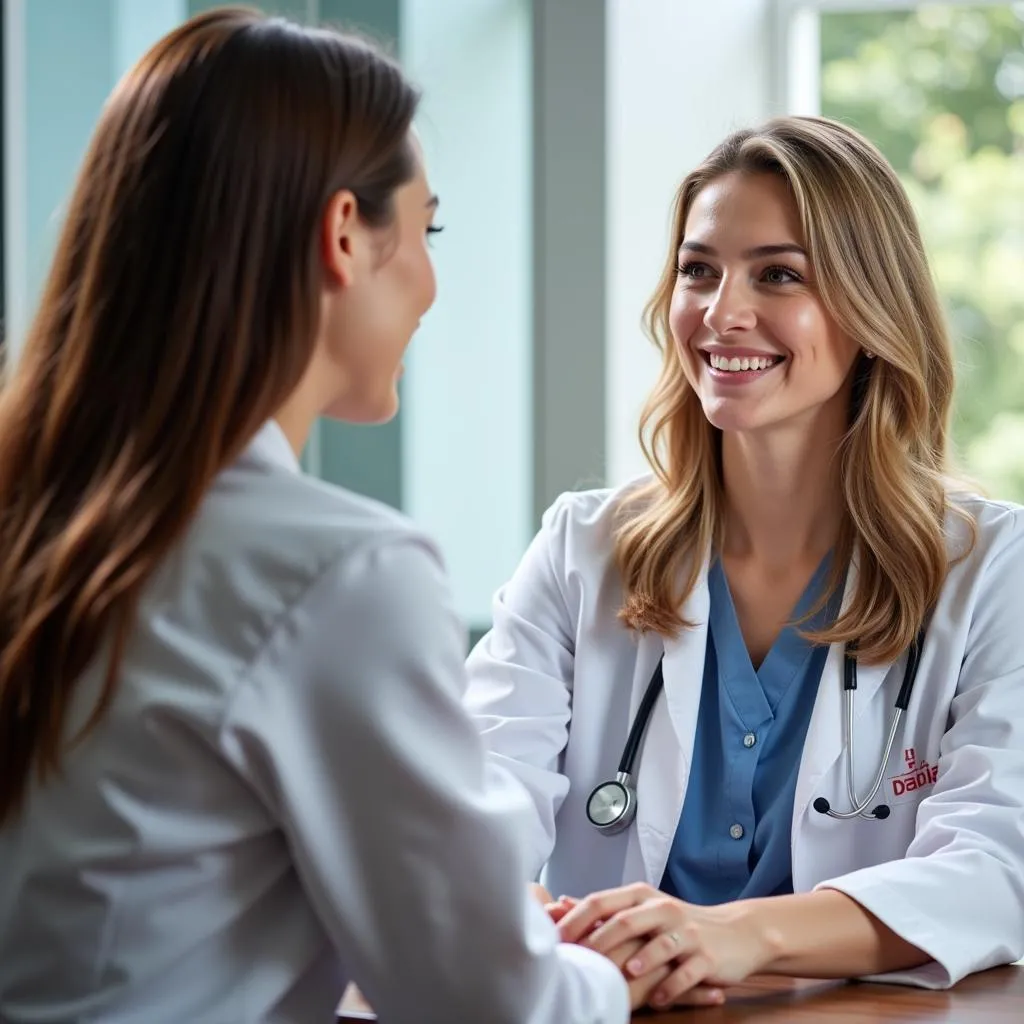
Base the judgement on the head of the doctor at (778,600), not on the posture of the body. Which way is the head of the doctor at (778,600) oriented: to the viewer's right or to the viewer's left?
to the viewer's left

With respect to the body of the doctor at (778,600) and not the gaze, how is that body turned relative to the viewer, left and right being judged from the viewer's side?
facing the viewer and to the left of the viewer

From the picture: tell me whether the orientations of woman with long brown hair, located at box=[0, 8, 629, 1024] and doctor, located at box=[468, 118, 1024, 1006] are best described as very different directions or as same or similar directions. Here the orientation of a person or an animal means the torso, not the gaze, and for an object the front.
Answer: very different directions

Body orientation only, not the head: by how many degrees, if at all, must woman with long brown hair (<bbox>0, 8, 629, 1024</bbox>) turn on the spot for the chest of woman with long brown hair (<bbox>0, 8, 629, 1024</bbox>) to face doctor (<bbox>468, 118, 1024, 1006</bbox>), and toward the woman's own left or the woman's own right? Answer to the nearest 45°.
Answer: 0° — they already face them

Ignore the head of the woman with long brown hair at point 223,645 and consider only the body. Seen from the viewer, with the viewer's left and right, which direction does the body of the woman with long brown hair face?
facing away from the viewer and to the right of the viewer

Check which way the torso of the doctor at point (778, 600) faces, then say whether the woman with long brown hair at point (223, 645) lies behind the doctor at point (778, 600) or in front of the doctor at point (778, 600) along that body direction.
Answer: in front
